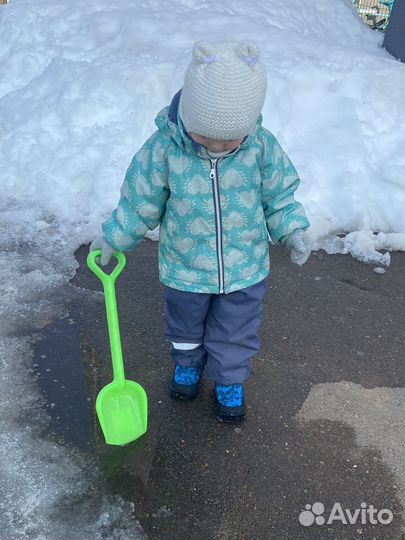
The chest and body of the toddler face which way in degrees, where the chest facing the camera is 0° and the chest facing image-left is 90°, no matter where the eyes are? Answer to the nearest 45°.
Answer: approximately 0°
